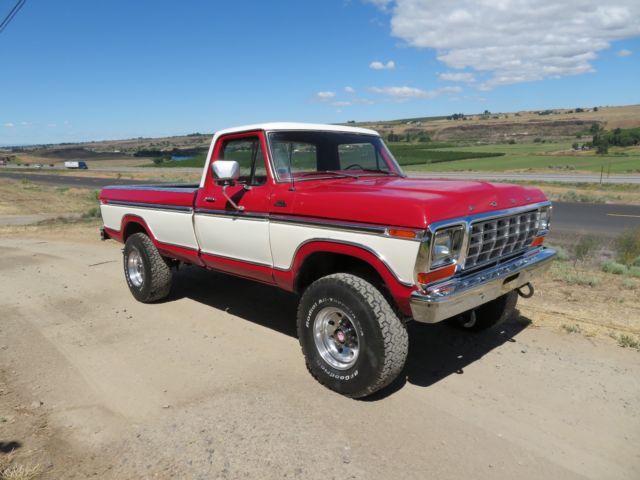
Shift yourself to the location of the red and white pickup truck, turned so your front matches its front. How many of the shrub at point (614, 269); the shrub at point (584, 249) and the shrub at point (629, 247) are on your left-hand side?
3

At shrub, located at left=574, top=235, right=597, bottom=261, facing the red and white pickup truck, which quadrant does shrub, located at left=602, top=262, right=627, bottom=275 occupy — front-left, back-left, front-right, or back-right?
front-left

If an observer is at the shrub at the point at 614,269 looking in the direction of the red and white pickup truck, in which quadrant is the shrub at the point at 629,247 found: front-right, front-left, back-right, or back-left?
back-right

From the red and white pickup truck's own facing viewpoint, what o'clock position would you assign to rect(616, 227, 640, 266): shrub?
The shrub is roughly at 9 o'clock from the red and white pickup truck.

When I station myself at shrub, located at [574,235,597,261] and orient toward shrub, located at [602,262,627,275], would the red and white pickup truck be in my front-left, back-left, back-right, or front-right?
front-right

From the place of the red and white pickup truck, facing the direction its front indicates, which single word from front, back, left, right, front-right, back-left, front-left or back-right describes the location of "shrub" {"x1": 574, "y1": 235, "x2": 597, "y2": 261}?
left

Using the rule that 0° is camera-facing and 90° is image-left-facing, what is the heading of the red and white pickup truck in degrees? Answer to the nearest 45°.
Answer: approximately 315°

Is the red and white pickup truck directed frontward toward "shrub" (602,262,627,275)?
no
